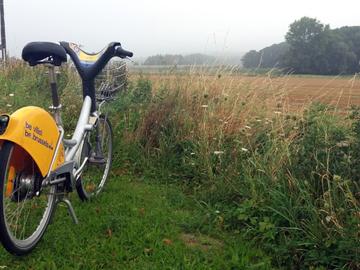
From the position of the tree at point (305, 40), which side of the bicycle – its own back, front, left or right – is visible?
front

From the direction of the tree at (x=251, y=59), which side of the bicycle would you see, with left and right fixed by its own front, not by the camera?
front

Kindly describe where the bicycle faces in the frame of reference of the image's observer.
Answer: facing away from the viewer and to the right of the viewer
